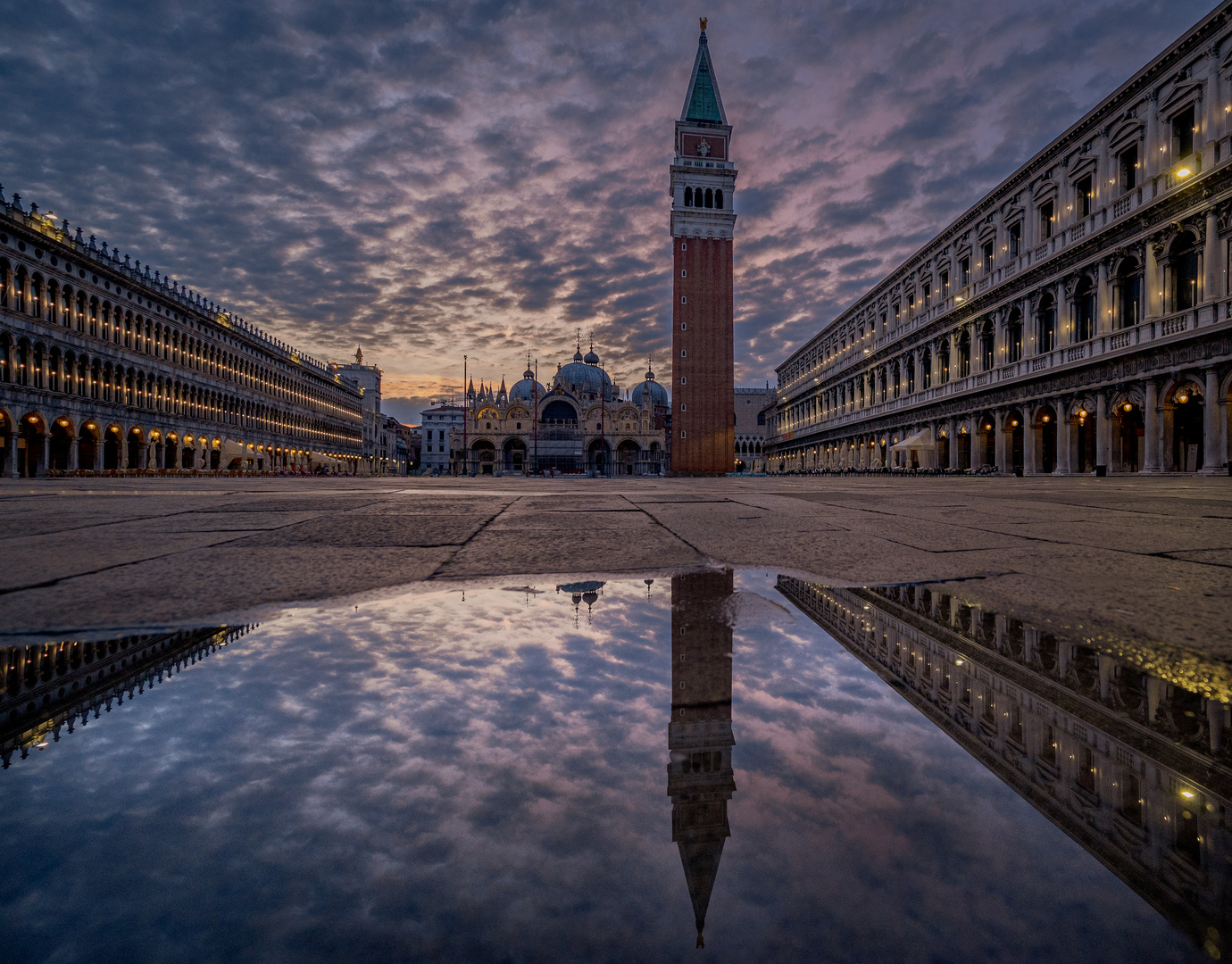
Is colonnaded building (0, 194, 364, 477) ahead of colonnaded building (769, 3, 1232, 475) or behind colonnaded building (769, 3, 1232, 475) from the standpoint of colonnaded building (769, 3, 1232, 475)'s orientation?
ahead

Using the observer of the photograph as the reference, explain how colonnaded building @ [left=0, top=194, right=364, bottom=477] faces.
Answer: facing the viewer and to the right of the viewer

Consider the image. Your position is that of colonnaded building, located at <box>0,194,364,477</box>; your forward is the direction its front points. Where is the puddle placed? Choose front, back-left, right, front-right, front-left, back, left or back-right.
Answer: front-right

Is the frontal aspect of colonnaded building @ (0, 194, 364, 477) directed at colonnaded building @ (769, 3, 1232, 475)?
yes

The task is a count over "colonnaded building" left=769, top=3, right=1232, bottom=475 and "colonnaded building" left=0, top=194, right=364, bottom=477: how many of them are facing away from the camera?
0
